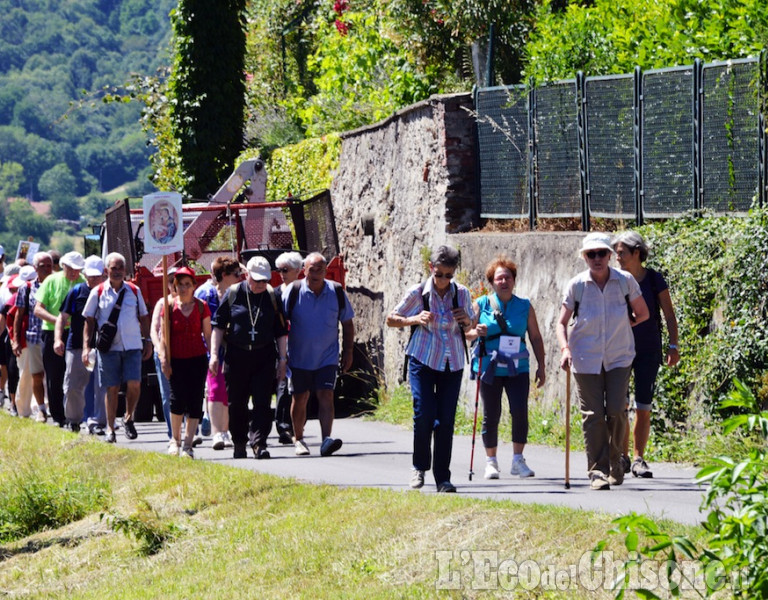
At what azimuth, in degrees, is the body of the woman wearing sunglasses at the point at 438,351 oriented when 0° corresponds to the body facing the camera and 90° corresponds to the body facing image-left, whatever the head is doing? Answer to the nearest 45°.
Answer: approximately 0°

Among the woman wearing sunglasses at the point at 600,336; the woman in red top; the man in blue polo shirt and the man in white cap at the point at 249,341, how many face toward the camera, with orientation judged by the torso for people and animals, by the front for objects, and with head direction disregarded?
4

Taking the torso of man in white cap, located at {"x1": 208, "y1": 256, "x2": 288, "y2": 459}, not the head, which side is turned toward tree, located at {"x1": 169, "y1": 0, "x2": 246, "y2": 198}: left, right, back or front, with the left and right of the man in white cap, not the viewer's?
back

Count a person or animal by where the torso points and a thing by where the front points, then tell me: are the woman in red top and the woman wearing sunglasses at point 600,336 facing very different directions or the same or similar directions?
same or similar directions

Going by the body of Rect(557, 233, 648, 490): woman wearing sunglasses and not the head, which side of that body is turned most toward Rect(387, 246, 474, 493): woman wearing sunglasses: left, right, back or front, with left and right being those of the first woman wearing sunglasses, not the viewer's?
right

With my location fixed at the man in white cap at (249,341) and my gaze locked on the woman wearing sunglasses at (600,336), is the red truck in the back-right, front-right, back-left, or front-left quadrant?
back-left

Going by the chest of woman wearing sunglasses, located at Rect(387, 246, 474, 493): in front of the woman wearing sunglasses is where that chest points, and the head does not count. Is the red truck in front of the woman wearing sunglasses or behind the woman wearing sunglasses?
behind

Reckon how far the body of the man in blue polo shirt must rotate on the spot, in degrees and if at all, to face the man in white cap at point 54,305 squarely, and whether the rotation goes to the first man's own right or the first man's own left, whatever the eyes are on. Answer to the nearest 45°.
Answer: approximately 135° to the first man's own right

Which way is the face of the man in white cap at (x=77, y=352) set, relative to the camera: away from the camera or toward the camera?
toward the camera

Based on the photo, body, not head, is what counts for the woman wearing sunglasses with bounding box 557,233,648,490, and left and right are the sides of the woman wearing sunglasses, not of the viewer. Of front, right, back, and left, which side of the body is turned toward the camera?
front

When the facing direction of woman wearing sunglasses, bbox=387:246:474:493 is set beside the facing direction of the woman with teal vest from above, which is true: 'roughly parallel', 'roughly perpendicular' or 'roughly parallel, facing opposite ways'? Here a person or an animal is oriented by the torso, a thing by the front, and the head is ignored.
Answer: roughly parallel

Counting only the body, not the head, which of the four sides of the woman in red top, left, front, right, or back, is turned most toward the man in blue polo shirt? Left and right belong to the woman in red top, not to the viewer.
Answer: left

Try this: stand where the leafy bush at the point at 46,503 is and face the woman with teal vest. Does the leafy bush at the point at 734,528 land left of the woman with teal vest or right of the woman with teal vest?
right

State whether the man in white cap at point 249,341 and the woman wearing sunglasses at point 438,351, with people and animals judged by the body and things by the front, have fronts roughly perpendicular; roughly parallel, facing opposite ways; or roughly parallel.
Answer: roughly parallel

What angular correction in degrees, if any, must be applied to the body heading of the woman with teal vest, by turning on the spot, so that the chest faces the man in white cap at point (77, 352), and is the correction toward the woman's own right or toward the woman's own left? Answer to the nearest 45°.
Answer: approximately 135° to the woman's own right
